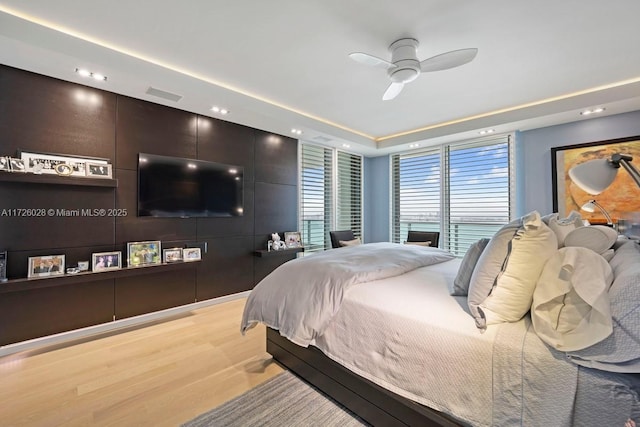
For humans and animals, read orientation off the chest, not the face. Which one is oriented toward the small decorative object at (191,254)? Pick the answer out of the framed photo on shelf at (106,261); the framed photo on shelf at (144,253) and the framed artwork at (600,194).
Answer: the framed artwork

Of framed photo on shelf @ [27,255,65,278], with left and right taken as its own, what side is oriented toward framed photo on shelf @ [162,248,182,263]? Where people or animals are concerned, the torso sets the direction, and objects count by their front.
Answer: left

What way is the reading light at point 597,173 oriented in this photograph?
to the viewer's left

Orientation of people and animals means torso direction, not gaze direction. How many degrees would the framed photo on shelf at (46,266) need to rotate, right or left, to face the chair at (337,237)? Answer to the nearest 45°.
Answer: approximately 90° to its left

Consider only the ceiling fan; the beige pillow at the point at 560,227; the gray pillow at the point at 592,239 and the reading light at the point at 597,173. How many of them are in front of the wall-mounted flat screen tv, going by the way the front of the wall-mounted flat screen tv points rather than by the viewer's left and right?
4

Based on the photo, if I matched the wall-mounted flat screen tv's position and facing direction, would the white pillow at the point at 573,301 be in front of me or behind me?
in front

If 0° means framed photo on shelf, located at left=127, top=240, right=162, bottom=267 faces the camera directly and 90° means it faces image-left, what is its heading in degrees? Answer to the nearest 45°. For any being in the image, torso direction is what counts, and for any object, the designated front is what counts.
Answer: approximately 0°

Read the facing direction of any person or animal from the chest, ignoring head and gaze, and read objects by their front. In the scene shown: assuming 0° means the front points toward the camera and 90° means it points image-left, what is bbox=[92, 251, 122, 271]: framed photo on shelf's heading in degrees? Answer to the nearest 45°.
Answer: approximately 0°

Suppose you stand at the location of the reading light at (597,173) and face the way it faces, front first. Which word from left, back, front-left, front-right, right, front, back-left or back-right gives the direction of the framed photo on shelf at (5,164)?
front-left

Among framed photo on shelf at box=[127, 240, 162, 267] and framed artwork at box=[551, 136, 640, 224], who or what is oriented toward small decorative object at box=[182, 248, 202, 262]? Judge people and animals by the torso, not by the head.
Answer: the framed artwork

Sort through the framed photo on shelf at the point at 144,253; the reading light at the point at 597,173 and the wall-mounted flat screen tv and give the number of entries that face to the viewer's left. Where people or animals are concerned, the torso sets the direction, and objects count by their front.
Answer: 1

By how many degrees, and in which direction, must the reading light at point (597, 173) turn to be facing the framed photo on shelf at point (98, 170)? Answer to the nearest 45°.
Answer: approximately 45° to its left

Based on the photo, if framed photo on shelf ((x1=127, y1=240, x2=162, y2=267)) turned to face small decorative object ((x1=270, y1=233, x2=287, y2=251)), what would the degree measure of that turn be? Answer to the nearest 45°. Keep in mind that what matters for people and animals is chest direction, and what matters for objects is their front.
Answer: approximately 90° to its left

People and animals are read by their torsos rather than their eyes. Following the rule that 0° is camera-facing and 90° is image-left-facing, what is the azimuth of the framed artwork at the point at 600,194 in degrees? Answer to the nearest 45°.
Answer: approximately 45°
